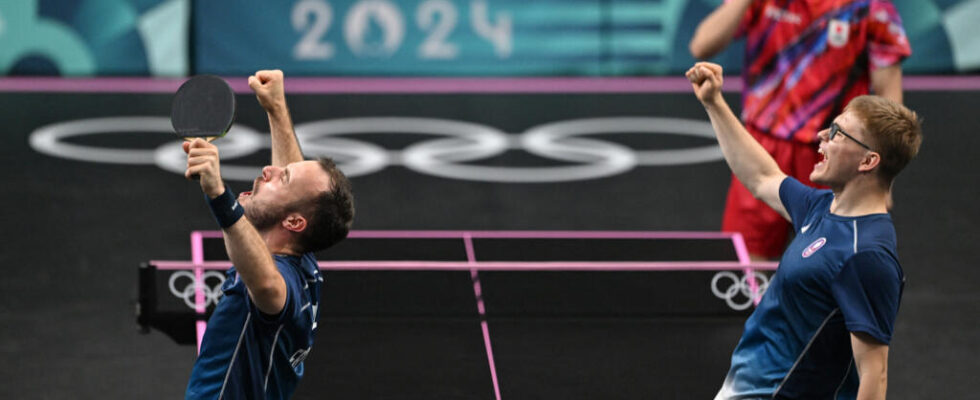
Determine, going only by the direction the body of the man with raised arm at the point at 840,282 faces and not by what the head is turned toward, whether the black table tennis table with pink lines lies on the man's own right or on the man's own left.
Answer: on the man's own right

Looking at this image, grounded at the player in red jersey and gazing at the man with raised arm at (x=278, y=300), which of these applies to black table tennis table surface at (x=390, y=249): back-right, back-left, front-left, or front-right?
front-right

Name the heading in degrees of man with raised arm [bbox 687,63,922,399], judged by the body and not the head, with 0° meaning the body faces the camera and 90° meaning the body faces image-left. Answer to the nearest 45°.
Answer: approximately 45°

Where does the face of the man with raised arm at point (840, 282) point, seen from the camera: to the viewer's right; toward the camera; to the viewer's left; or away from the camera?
to the viewer's left

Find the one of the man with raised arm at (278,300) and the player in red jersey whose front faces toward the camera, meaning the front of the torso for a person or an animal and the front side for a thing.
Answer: the player in red jersey

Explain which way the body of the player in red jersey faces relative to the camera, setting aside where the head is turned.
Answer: toward the camera

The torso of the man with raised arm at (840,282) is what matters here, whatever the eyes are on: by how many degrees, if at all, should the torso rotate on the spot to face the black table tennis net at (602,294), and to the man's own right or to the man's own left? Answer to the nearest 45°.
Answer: approximately 90° to the man's own right

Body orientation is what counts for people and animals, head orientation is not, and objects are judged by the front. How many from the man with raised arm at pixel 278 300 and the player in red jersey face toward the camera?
1

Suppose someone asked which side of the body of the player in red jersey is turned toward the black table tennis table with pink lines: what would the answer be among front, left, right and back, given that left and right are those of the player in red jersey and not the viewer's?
front
